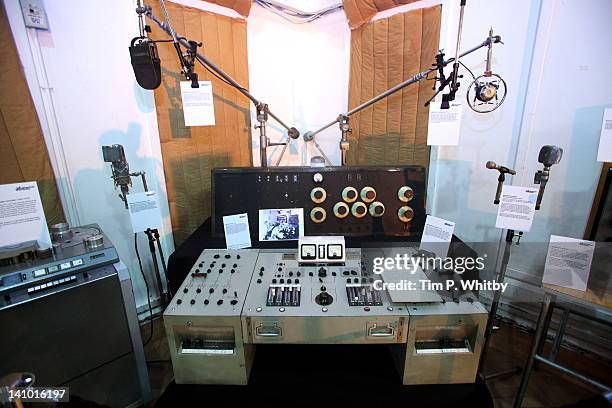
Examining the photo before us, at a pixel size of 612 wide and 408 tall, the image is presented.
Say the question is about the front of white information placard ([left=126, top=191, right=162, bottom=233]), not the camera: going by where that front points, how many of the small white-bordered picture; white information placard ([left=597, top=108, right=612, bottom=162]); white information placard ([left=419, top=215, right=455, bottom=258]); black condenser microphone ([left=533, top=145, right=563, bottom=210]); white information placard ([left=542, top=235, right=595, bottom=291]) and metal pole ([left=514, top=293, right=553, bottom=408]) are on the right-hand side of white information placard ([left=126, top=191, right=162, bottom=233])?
0

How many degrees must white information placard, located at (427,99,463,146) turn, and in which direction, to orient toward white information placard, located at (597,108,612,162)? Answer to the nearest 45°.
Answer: approximately 90° to its left

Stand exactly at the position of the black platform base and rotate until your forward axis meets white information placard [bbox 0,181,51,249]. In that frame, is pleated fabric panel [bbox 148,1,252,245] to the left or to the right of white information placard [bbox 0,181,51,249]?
right

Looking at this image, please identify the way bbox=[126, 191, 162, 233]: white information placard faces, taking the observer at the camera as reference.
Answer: facing the viewer

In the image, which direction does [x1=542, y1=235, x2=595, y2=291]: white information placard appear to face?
toward the camera

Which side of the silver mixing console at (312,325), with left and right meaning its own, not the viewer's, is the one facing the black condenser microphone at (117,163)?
right

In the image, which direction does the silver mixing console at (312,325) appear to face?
toward the camera

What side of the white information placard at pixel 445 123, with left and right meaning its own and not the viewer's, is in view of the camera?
front
